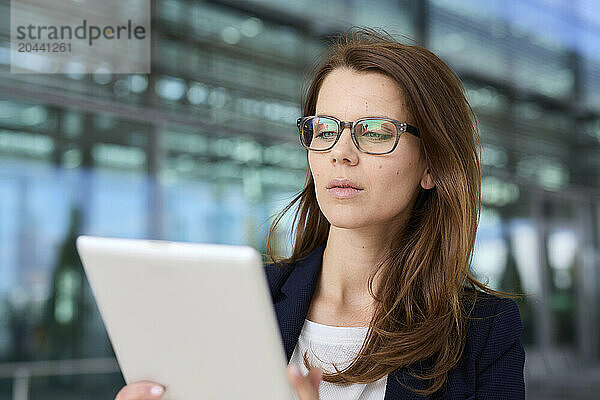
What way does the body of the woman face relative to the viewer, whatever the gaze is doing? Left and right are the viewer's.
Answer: facing the viewer and to the left of the viewer

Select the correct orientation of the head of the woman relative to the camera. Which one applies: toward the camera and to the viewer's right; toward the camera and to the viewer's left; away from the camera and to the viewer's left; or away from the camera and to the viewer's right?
toward the camera and to the viewer's left
